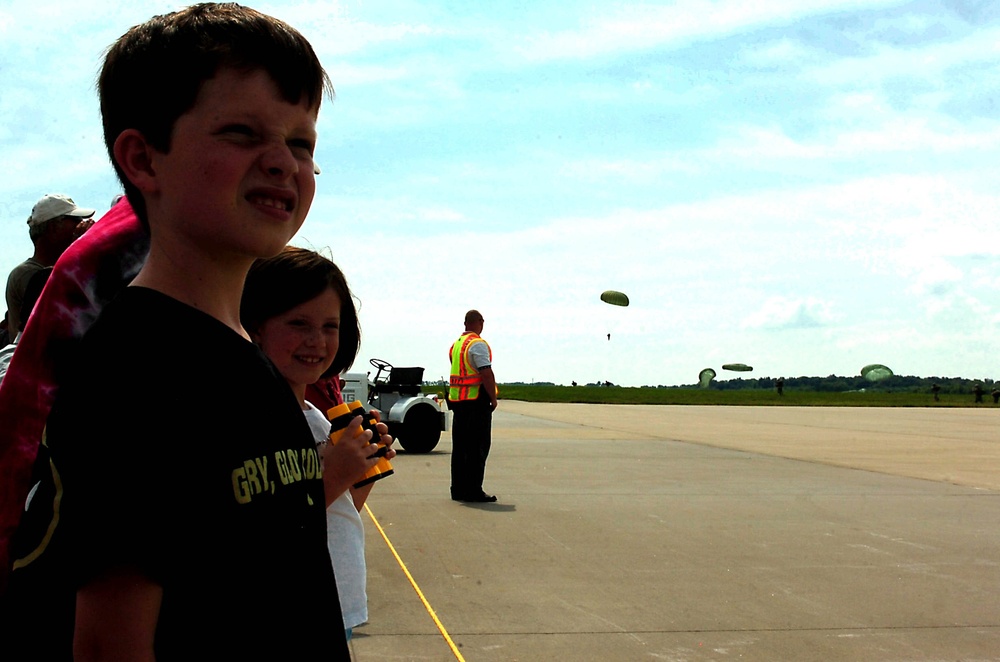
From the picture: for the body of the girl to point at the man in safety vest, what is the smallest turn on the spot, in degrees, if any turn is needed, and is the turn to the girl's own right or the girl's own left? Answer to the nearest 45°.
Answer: approximately 135° to the girl's own left

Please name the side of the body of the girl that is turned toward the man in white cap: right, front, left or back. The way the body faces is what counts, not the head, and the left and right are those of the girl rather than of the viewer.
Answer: back

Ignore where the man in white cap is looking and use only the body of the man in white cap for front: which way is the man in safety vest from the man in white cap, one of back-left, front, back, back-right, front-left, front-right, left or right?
front-left

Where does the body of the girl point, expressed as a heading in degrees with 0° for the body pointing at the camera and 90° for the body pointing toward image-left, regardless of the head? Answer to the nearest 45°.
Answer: approximately 315°

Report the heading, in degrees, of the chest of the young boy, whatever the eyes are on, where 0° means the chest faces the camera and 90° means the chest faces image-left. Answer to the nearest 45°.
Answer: approximately 315°

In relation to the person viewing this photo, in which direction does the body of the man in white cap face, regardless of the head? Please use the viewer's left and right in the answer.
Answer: facing to the right of the viewer

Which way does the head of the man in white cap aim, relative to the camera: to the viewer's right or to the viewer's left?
to the viewer's right
